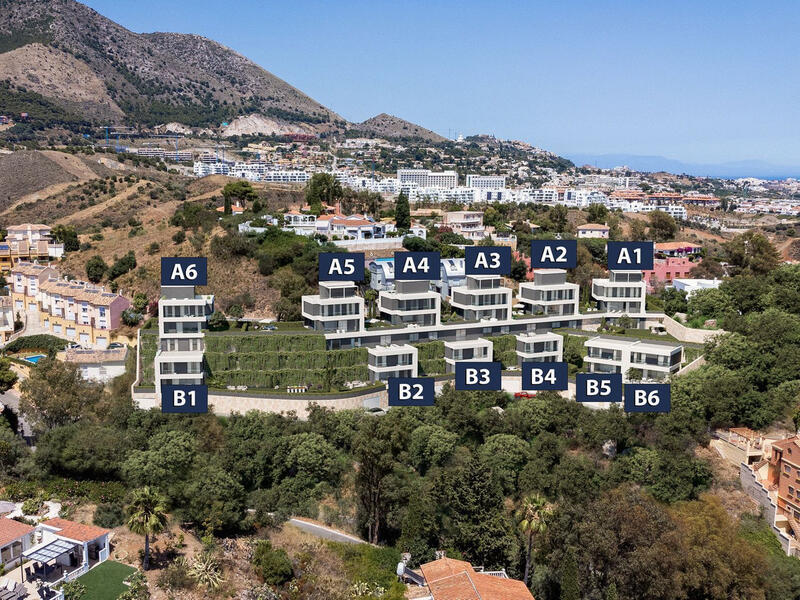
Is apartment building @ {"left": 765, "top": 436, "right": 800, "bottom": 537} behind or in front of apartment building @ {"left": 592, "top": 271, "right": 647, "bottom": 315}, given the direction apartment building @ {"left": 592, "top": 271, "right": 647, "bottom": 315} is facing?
in front

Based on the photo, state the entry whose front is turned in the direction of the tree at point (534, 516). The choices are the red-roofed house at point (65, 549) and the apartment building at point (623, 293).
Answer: the apartment building

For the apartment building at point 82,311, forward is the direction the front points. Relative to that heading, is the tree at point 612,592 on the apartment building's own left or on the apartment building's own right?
on the apartment building's own left

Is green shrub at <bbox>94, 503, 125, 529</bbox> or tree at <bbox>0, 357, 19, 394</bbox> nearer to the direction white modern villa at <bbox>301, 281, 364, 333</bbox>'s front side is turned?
the green shrub

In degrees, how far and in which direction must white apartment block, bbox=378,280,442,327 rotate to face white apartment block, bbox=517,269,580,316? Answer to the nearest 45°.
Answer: approximately 135° to its left

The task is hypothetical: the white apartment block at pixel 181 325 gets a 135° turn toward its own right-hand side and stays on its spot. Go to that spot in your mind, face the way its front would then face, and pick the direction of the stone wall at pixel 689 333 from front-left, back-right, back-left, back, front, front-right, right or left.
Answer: back-right

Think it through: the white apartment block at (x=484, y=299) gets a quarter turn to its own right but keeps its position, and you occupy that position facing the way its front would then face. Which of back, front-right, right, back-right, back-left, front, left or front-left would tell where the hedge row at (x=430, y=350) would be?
front-left

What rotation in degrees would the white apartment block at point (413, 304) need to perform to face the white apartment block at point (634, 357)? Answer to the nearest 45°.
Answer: approximately 90° to its left

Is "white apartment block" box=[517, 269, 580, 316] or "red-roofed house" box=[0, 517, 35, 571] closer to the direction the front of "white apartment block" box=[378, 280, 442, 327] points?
the red-roofed house

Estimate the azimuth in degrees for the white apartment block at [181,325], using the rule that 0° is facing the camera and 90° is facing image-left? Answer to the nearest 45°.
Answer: approximately 0°

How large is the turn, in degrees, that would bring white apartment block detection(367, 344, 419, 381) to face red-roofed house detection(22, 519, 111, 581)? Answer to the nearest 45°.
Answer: approximately 45° to its right

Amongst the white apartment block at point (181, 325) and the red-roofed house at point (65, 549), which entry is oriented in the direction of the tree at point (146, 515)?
the white apartment block

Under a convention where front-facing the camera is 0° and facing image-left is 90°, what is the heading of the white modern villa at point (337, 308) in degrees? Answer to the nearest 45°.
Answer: approximately 0°
